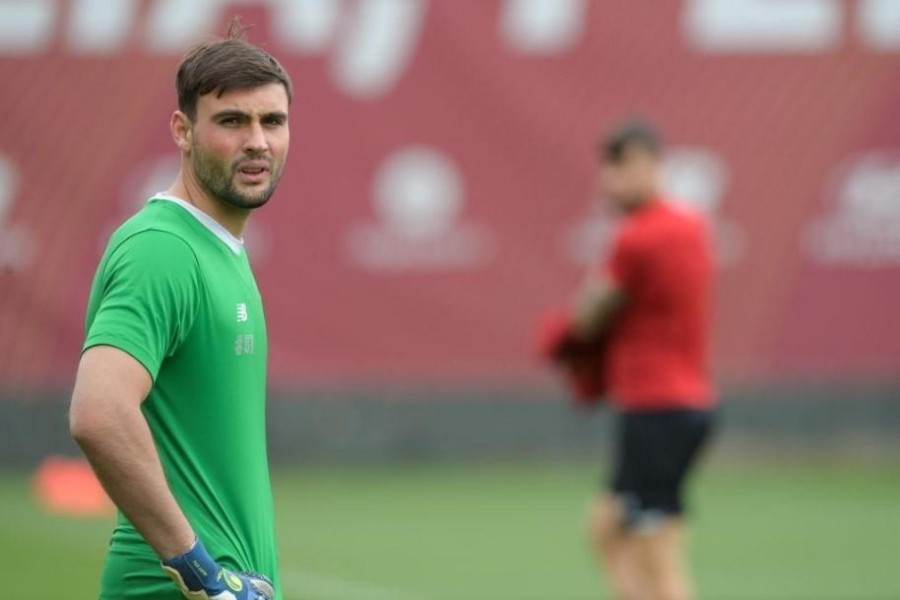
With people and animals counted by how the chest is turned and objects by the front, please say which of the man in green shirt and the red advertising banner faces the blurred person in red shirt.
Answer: the red advertising banner

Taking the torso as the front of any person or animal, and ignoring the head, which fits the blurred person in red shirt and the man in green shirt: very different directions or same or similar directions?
very different directions

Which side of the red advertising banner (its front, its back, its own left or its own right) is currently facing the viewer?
front

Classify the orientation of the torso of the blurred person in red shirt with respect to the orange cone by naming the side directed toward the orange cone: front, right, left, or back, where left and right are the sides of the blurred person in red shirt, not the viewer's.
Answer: front

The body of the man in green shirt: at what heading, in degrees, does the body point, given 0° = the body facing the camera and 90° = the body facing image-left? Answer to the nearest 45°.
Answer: approximately 315°

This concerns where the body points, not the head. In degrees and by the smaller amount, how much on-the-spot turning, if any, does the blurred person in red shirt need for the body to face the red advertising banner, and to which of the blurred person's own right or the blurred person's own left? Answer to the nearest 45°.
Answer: approximately 45° to the blurred person's own right

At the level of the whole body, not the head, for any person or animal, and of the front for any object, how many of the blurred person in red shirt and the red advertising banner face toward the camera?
1

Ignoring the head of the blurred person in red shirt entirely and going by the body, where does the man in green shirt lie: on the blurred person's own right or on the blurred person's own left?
on the blurred person's own left

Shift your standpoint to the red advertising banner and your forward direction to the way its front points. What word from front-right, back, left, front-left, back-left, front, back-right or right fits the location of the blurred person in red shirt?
front

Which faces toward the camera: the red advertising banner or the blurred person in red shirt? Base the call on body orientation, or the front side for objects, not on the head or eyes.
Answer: the red advertising banner

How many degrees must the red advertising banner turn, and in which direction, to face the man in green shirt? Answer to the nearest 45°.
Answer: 0° — it already faces them

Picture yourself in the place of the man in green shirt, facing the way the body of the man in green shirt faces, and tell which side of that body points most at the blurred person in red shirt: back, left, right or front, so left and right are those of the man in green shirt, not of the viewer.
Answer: left

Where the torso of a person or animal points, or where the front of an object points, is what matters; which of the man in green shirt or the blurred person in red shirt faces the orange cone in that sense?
the blurred person in red shirt

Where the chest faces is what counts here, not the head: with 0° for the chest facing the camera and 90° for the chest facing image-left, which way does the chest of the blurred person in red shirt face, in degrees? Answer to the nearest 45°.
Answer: approximately 135°
